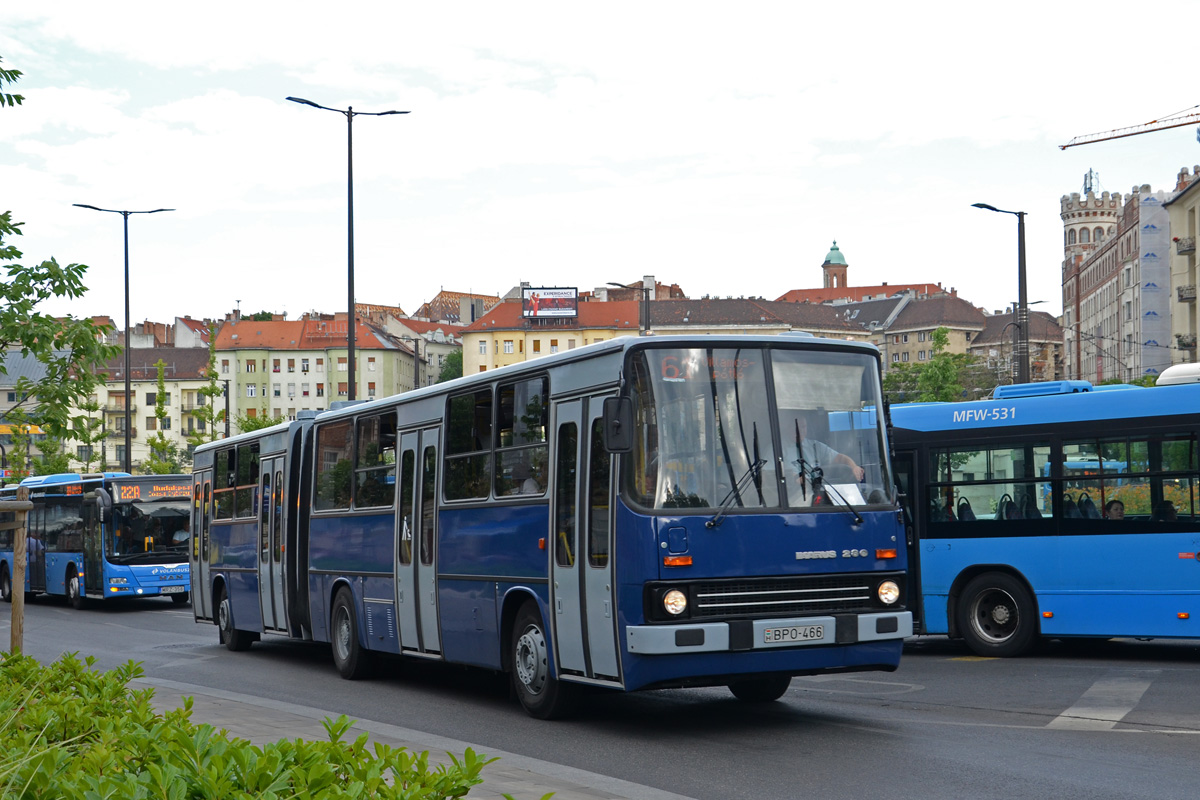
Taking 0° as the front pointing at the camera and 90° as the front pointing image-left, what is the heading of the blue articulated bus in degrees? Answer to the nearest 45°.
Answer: approximately 315°

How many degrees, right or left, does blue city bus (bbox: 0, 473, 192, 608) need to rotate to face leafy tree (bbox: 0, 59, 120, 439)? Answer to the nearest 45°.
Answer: approximately 45° to its right

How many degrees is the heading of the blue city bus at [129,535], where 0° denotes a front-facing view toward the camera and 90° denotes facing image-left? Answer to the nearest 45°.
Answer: approximately 315°

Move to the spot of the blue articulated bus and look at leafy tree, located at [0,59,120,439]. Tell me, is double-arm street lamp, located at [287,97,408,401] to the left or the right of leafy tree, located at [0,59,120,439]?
right

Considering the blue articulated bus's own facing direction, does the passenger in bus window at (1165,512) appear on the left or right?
on its left
